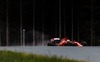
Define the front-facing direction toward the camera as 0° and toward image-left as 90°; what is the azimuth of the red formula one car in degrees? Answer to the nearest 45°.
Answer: approximately 270°
